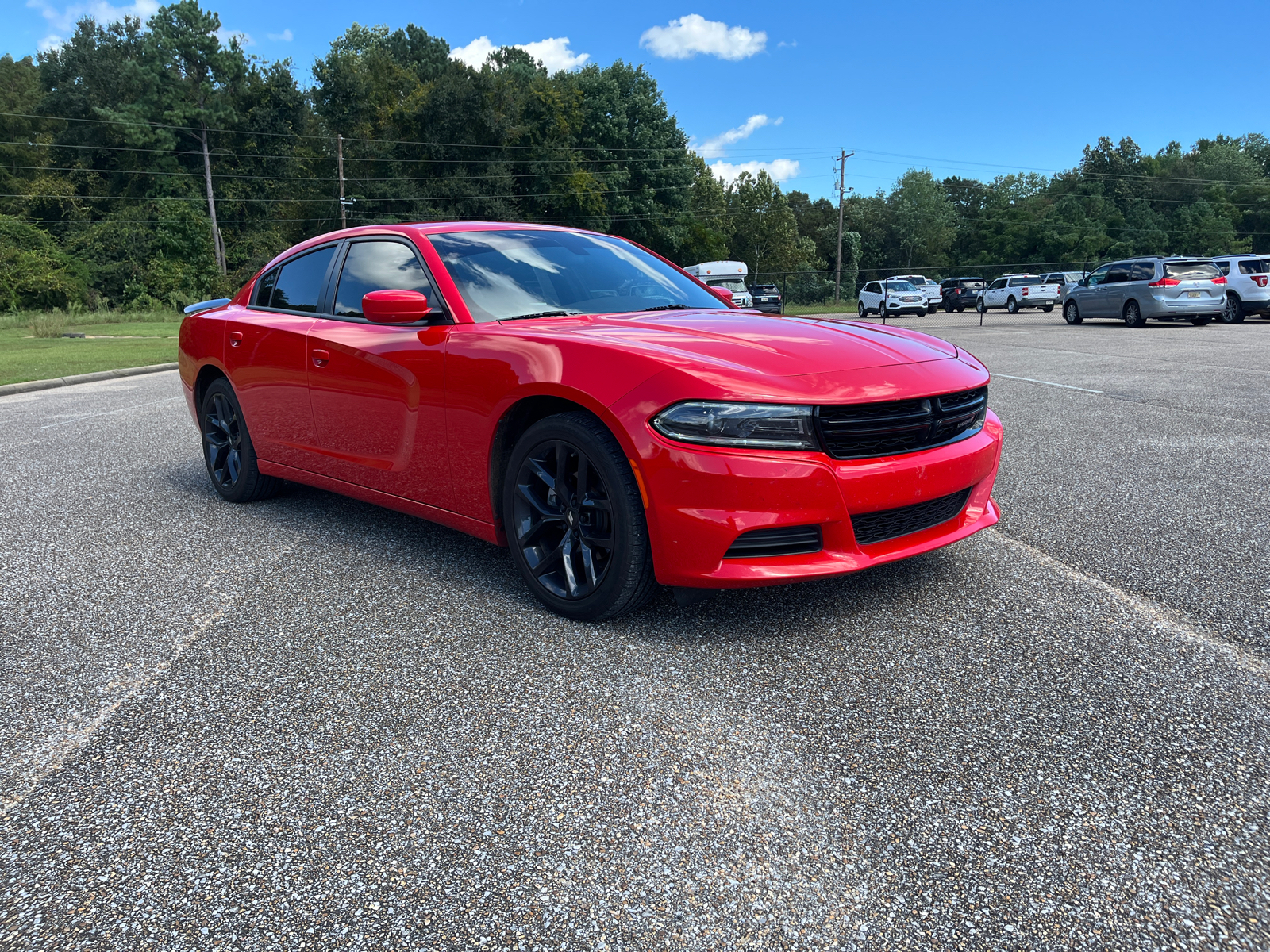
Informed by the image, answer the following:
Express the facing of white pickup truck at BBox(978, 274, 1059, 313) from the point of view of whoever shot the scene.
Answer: facing away from the viewer and to the left of the viewer

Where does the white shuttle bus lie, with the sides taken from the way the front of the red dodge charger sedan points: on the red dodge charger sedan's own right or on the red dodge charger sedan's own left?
on the red dodge charger sedan's own left

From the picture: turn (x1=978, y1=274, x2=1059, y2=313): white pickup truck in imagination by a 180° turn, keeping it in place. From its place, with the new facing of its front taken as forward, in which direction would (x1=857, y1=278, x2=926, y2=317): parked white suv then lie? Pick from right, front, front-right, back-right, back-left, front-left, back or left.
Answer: back-right

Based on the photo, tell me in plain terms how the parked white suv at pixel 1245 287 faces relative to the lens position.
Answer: facing away from the viewer and to the left of the viewer

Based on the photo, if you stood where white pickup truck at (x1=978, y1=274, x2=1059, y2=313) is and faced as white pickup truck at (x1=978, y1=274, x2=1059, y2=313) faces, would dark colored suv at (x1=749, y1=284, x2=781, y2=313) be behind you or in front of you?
in front

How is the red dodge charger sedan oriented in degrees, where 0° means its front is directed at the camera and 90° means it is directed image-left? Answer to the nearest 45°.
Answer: approximately 315°

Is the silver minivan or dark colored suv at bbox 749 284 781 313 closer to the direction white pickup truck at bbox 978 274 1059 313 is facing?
the dark colored suv
